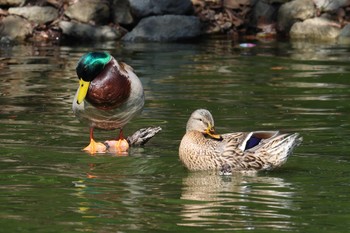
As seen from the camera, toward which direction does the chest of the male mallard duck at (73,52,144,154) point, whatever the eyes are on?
toward the camera

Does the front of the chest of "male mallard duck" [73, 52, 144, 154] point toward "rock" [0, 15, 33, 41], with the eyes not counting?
no

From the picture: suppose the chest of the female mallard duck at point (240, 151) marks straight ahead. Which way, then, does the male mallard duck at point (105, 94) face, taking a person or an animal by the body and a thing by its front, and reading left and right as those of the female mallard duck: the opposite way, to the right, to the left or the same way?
to the left

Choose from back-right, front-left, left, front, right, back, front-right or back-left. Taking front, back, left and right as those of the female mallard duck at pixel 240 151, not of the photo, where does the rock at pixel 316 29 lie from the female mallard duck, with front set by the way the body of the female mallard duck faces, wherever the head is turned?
right

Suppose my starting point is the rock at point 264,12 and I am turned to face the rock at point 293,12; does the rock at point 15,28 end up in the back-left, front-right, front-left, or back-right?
back-right

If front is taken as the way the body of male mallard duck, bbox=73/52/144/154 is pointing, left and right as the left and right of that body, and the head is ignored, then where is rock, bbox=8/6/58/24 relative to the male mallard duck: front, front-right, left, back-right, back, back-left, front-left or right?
back

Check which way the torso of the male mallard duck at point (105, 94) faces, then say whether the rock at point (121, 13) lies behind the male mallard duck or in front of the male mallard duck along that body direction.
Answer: behind

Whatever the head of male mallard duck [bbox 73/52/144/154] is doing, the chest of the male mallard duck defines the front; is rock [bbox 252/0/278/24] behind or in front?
behind

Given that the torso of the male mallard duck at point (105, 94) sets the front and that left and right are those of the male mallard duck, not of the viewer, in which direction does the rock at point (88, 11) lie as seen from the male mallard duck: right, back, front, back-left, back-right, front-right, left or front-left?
back

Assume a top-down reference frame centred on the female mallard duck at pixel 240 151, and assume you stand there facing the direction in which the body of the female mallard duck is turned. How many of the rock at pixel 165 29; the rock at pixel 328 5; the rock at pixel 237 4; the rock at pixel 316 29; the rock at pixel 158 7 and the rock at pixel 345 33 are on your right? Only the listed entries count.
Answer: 6

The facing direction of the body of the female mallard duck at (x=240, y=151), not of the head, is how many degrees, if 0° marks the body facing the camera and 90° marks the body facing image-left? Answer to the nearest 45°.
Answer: approximately 90°

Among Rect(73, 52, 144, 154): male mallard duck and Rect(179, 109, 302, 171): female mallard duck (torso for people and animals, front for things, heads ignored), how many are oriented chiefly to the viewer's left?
1

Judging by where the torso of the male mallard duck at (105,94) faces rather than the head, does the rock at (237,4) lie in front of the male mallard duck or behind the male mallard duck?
behind

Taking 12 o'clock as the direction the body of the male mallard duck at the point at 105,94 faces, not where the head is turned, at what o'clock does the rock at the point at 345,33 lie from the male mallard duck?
The rock is roughly at 7 o'clock from the male mallard duck.

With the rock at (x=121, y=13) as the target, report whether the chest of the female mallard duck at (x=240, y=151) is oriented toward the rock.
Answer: no

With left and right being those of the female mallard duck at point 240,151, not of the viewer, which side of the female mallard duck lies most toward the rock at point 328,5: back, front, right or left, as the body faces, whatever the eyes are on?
right

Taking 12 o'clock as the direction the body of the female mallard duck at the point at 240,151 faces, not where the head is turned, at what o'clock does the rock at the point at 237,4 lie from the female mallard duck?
The rock is roughly at 3 o'clock from the female mallard duck.

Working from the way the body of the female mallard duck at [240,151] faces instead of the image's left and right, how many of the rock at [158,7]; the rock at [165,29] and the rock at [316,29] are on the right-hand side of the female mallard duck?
3
